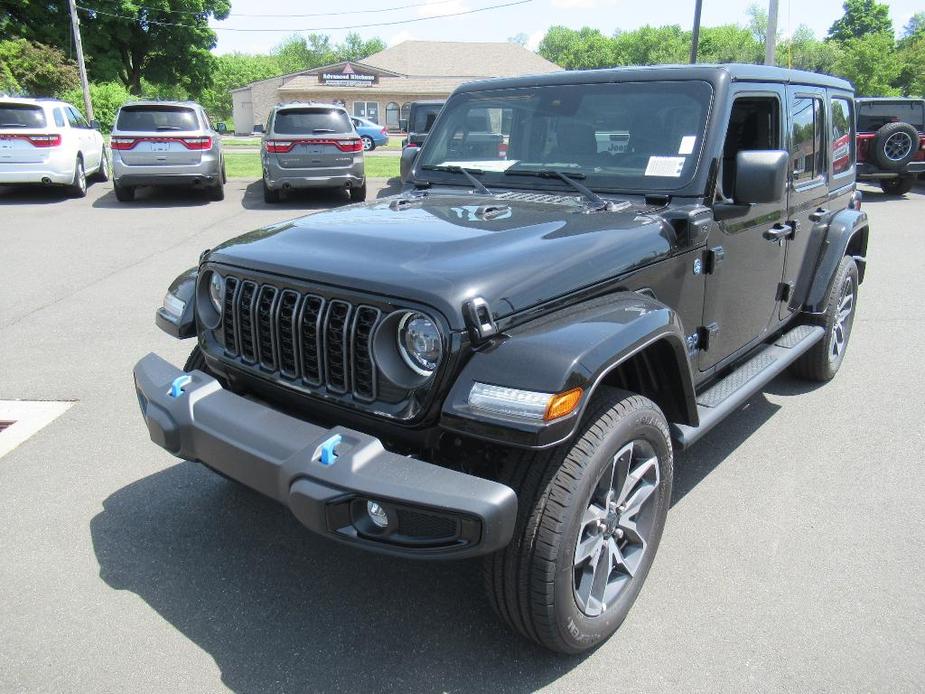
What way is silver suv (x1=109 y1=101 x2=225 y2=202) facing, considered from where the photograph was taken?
facing away from the viewer

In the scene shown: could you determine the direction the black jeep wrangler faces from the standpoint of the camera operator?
facing the viewer and to the left of the viewer

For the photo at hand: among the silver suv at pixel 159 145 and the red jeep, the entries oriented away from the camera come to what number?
2

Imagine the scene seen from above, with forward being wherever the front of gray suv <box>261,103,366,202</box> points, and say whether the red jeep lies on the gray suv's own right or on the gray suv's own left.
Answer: on the gray suv's own right

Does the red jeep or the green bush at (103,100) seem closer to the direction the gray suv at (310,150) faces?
the green bush

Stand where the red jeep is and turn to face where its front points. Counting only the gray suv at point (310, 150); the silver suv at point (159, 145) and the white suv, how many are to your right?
0

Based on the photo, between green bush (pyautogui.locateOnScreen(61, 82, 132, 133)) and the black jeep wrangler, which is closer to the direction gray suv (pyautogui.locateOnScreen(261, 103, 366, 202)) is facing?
the green bush

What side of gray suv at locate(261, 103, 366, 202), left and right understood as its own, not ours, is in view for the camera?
back

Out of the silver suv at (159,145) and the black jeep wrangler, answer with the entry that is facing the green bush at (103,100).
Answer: the silver suv

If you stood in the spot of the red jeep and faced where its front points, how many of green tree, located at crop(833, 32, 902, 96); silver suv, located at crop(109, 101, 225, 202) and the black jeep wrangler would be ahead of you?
1

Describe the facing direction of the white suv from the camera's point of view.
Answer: facing away from the viewer and to the right of the viewer

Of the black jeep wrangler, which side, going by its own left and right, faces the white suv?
right

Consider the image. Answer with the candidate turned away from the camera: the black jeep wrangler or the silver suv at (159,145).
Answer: the silver suv

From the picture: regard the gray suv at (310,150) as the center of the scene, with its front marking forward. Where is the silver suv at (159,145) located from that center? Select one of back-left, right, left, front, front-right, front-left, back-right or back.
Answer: left

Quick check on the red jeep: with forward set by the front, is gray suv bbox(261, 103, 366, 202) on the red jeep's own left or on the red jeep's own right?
on the red jeep's own left

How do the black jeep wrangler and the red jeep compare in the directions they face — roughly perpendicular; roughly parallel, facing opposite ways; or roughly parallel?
roughly parallel, facing opposite ways

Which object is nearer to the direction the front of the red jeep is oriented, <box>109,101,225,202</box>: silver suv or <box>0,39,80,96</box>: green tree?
the green tree

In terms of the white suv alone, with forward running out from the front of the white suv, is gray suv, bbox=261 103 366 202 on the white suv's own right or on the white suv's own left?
on the white suv's own right

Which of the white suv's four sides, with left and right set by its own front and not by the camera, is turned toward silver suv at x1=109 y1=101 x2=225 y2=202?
right

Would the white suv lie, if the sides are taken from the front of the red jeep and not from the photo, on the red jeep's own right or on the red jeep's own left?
on the red jeep's own left

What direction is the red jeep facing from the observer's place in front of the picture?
facing away from the viewer

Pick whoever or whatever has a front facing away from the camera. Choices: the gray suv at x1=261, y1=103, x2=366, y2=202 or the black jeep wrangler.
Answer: the gray suv
